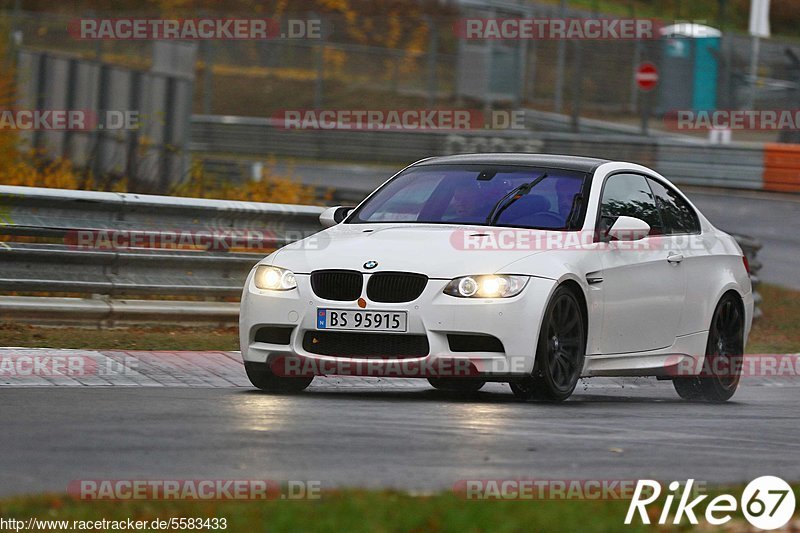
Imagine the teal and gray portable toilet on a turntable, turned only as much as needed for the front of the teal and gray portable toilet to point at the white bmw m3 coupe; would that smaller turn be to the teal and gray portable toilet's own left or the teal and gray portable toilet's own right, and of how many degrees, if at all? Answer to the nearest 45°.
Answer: approximately 45° to the teal and gray portable toilet's own left

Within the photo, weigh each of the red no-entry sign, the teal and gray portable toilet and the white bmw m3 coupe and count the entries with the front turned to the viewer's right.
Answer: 0

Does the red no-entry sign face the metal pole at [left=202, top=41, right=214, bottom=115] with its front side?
no

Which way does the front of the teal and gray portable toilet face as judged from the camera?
facing the viewer and to the left of the viewer

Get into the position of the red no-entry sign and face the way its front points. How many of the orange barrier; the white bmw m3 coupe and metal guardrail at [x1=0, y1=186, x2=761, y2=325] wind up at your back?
0

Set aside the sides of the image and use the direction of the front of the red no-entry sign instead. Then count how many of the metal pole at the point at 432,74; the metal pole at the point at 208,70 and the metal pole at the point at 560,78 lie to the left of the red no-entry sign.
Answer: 0

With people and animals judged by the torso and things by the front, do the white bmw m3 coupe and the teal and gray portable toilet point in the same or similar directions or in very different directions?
same or similar directions

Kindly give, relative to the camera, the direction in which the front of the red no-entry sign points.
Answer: facing the viewer

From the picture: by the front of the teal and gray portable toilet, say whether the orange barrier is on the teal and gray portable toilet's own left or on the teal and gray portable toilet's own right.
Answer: on the teal and gray portable toilet's own left

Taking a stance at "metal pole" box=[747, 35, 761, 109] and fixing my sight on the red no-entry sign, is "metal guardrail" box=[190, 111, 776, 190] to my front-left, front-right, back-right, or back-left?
front-left

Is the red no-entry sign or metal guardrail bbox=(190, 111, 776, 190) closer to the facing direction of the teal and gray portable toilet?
the metal guardrail

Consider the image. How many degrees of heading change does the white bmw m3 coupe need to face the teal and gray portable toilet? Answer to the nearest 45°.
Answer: approximately 135° to its right

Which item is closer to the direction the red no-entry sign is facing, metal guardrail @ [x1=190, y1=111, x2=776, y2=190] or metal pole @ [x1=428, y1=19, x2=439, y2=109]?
the metal guardrail

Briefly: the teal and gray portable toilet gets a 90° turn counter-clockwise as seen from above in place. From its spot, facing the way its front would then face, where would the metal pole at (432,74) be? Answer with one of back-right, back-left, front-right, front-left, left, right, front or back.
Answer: back-right

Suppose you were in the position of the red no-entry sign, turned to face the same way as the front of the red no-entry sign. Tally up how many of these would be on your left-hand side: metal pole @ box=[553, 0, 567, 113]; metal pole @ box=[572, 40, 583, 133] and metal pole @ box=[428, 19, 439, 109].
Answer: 0

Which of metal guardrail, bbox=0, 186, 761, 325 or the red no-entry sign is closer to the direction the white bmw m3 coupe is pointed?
the metal guardrail

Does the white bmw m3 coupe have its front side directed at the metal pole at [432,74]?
no
